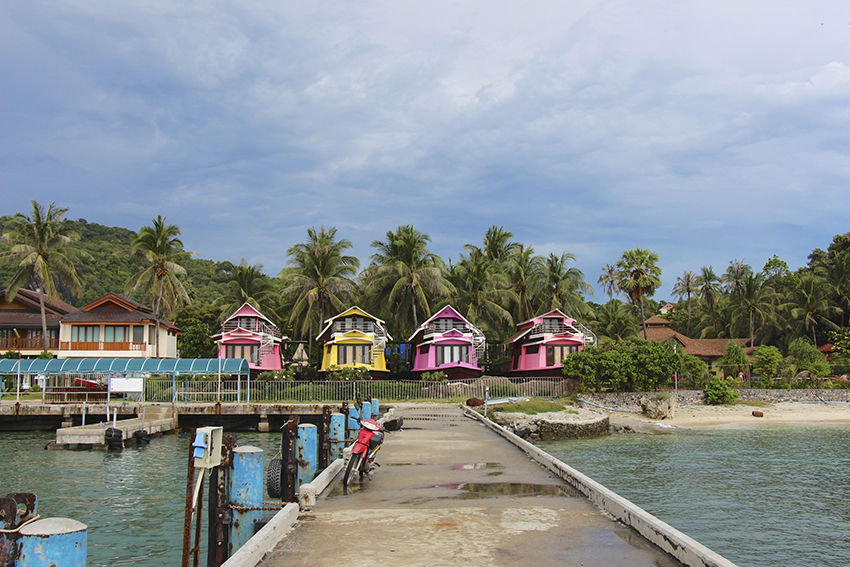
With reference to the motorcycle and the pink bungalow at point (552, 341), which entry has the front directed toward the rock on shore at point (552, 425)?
the pink bungalow

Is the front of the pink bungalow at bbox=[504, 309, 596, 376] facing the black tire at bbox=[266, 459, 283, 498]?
yes

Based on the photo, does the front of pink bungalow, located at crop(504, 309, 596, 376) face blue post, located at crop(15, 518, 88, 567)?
yes

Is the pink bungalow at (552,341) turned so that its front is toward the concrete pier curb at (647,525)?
yes

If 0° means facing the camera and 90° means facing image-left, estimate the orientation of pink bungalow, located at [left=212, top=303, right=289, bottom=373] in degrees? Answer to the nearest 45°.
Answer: approximately 0°

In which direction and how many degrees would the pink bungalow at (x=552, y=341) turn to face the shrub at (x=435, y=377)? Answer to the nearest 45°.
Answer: approximately 45° to its right

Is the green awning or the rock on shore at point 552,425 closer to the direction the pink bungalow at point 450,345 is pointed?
the rock on shore

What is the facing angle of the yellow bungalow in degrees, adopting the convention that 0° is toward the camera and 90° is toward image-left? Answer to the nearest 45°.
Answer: approximately 0°

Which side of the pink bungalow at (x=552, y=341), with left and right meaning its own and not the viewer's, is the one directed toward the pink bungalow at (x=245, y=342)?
right

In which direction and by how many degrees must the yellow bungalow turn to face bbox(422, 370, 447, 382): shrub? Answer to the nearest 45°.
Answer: approximately 45° to its left
